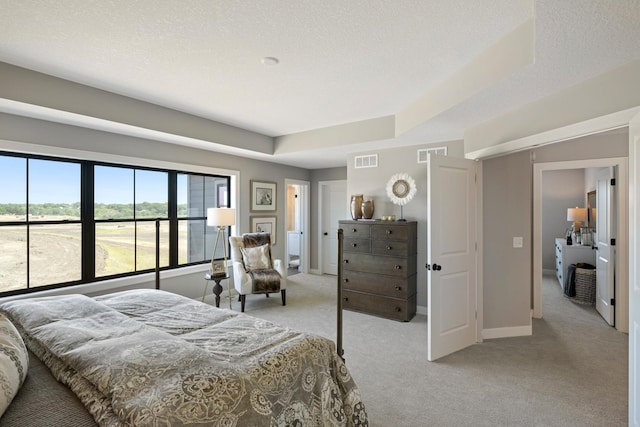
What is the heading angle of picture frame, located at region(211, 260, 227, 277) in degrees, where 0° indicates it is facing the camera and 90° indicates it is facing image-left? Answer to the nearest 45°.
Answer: approximately 0°

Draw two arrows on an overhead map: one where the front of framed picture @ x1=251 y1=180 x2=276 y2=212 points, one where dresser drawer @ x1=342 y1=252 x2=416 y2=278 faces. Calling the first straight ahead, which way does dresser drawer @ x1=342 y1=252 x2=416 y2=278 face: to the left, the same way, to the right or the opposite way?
to the right

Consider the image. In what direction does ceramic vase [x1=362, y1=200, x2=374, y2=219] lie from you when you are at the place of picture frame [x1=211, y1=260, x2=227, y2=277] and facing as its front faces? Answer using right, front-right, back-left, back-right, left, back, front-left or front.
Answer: left

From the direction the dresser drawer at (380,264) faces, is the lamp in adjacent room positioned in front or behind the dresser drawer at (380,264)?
behind

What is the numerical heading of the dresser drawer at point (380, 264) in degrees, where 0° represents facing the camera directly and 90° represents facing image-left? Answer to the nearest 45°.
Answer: approximately 45°

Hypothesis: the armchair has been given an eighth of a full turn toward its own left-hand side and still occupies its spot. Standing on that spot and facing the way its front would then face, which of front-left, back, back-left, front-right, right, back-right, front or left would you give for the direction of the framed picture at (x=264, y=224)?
left

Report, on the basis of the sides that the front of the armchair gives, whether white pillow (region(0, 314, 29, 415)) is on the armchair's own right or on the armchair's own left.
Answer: on the armchair's own right

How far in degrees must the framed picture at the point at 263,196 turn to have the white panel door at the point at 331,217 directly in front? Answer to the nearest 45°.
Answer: approximately 90° to its left
